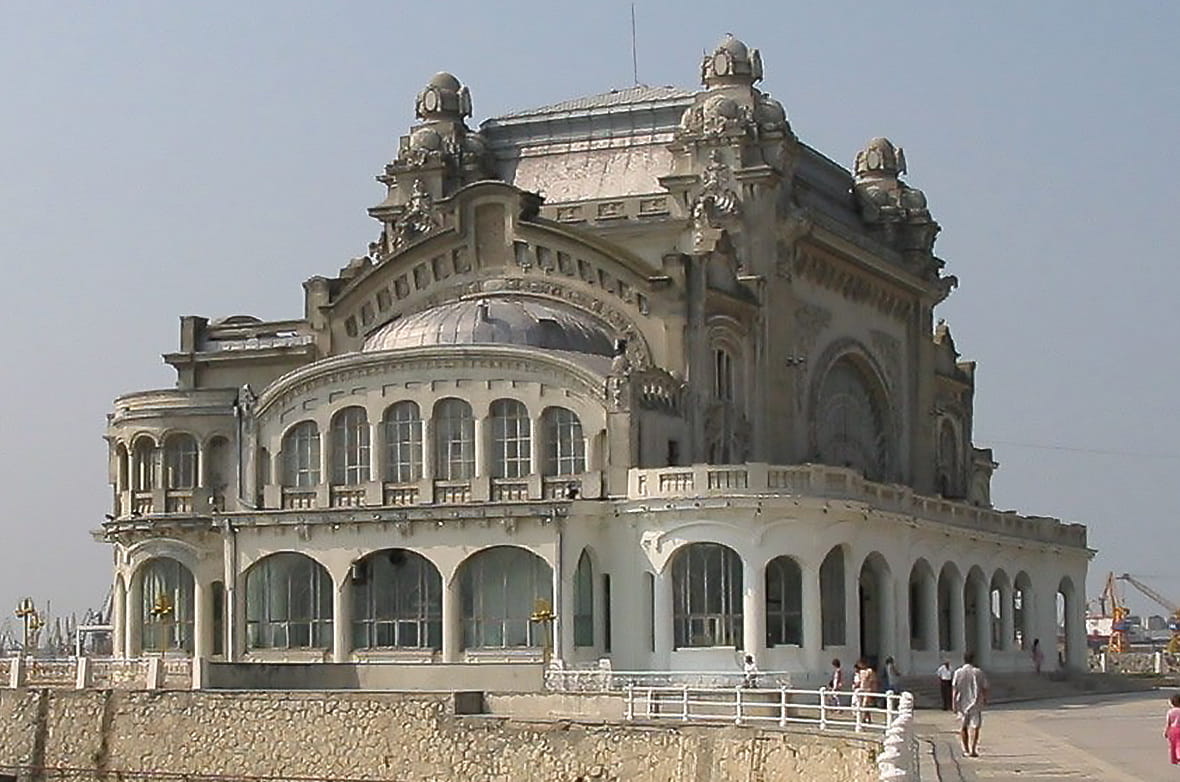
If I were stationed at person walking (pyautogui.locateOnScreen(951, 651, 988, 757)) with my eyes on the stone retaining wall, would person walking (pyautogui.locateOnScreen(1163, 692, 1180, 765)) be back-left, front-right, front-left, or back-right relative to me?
back-left

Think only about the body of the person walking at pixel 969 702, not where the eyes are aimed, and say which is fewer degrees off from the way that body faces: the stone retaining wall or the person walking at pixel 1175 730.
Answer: the stone retaining wall
